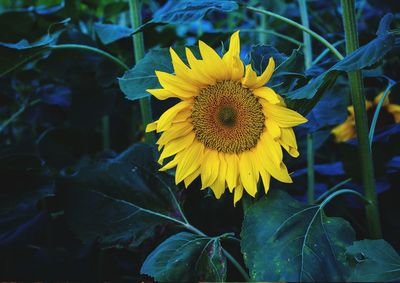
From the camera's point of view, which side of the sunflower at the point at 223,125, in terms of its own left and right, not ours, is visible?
front
